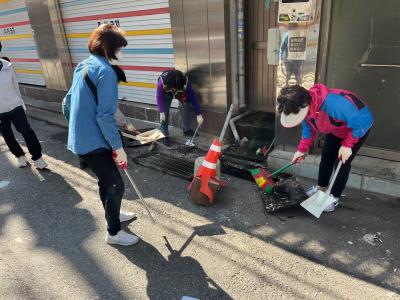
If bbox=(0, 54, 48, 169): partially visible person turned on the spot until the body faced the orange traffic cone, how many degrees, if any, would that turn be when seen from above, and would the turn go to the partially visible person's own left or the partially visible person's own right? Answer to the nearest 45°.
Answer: approximately 45° to the partially visible person's own left

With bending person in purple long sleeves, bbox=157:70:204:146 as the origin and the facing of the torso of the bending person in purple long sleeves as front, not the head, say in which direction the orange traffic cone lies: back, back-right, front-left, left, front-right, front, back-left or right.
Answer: front

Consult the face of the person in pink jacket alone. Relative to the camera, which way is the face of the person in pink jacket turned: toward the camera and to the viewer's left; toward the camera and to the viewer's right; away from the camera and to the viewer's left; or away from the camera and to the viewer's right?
toward the camera and to the viewer's left

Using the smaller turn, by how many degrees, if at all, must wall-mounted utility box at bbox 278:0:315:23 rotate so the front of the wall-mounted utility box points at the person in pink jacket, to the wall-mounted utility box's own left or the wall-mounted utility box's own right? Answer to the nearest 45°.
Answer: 0° — it already faces them

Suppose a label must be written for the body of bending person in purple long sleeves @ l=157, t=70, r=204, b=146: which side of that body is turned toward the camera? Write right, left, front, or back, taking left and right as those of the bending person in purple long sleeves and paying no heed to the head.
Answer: front

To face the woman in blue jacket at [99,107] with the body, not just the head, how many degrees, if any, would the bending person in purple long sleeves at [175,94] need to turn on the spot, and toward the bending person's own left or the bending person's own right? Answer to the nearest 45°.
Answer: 0° — they already face them

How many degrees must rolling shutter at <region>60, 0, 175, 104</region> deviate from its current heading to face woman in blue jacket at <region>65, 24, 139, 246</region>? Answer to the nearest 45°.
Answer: approximately 45° to its left

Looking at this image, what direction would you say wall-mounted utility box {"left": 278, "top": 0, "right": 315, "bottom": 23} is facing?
toward the camera

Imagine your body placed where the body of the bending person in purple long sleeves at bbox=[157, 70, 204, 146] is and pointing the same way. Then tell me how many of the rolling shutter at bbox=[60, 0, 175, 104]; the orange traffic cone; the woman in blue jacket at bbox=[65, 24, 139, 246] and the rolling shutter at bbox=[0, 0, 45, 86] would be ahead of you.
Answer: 2

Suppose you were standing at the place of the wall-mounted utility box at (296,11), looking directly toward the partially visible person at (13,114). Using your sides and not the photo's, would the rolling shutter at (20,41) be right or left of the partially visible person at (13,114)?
right

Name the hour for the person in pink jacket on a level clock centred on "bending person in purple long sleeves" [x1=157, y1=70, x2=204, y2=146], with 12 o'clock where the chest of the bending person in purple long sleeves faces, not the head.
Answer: The person in pink jacket is roughly at 11 o'clock from the bending person in purple long sleeves.
